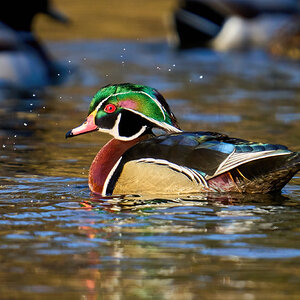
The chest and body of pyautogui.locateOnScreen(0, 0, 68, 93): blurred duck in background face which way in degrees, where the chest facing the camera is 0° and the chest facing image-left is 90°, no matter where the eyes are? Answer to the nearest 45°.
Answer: approximately 270°

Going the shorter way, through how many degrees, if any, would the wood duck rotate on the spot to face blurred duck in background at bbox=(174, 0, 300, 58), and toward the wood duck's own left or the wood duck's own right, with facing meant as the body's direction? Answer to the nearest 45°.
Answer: approximately 90° to the wood duck's own right

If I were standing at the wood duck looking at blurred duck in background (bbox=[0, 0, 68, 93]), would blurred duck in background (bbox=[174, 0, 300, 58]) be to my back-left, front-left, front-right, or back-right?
front-right

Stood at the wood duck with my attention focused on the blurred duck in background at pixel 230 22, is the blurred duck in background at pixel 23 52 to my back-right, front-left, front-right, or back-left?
front-left

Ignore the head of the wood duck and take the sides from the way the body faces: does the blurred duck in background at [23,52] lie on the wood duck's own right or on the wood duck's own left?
on the wood duck's own right

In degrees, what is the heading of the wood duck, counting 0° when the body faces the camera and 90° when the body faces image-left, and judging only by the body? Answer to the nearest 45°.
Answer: approximately 90°
